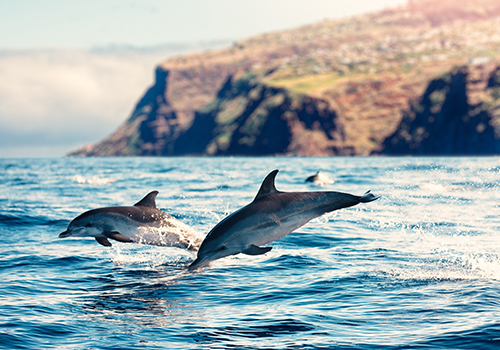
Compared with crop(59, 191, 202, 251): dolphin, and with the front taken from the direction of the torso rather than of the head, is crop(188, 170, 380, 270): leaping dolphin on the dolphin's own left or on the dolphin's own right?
on the dolphin's own left

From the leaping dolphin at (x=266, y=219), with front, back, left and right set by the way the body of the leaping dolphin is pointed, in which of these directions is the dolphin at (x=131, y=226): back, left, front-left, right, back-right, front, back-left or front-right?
front-right

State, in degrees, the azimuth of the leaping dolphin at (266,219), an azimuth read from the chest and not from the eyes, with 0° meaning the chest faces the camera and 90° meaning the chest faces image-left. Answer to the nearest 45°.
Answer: approximately 90°

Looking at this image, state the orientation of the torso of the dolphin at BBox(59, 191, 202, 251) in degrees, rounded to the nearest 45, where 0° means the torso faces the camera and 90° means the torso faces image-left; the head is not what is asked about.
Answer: approximately 90°

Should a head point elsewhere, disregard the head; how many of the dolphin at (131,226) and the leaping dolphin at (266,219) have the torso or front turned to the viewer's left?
2
